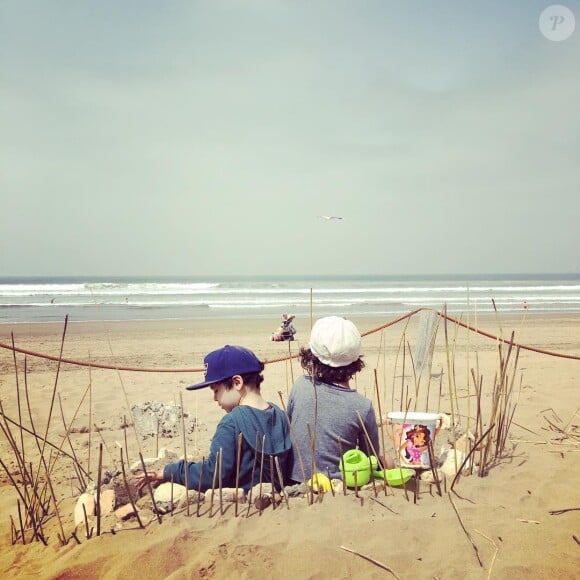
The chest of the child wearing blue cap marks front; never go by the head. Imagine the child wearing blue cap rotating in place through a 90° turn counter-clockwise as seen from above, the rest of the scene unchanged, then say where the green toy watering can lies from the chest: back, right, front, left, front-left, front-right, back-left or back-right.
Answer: back-left

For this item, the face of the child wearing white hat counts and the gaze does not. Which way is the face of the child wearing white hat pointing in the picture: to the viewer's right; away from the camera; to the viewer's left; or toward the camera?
away from the camera

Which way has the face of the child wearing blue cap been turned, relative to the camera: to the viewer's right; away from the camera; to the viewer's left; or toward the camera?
to the viewer's left

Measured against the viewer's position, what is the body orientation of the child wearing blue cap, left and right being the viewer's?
facing away from the viewer and to the left of the viewer

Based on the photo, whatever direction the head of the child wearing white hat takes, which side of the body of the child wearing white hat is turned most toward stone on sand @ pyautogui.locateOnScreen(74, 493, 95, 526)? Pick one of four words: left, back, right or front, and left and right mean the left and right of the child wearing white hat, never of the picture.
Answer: left

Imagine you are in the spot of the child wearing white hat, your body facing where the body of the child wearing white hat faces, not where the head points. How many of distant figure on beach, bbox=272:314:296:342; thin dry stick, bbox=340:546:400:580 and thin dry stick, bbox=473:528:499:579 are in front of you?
1

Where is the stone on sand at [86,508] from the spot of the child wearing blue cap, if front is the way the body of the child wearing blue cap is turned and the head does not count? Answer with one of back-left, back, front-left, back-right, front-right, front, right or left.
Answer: front-left

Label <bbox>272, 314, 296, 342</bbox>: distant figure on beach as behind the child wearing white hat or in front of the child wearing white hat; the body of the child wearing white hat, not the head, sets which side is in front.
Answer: in front

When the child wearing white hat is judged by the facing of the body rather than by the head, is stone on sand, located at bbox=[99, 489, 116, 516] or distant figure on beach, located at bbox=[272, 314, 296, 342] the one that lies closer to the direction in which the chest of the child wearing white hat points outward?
the distant figure on beach

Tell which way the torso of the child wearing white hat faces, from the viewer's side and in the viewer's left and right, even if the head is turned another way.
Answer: facing away from the viewer

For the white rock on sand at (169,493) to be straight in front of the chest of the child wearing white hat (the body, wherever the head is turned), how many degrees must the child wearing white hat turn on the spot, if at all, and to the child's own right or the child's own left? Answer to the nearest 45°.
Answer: approximately 90° to the child's own left
